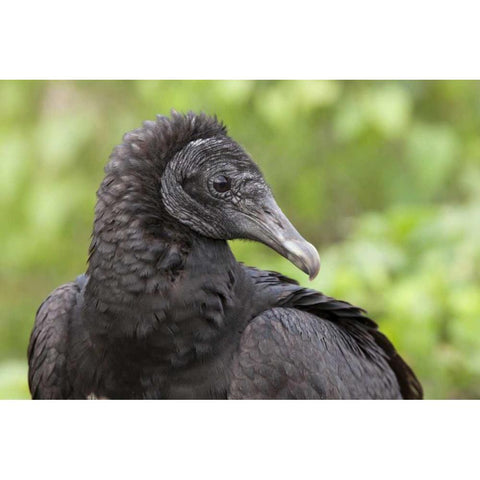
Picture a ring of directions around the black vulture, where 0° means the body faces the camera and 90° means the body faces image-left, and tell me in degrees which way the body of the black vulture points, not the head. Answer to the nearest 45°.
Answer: approximately 45°
